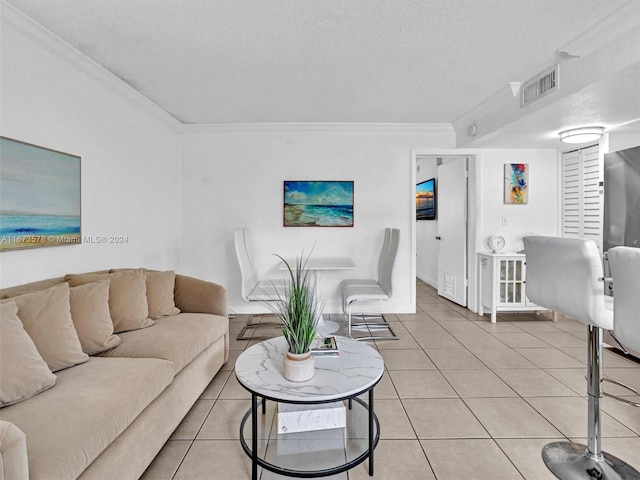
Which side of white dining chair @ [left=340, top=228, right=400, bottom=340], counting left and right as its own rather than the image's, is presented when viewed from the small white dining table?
front

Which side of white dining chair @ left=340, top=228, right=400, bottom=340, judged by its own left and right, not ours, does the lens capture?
left

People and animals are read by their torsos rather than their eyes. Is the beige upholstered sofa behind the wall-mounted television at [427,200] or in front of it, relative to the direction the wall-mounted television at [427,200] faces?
in front

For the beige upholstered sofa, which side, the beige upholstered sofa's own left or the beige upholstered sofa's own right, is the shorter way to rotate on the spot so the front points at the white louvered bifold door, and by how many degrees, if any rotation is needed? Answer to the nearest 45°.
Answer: approximately 45° to the beige upholstered sofa's own left

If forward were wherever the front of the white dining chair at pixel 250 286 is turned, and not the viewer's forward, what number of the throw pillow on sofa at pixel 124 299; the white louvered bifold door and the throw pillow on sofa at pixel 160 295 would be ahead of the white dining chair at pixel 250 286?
1

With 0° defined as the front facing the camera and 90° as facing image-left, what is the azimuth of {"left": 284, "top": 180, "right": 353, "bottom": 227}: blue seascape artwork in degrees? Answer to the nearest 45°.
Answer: approximately 0°

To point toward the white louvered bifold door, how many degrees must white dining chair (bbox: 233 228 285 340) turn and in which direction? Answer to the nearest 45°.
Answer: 0° — it already faces it

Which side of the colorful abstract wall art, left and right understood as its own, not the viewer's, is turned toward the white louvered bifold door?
left

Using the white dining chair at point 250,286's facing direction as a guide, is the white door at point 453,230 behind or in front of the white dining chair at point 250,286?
in front

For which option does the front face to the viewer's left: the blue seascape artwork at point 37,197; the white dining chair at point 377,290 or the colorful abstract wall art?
the white dining chair

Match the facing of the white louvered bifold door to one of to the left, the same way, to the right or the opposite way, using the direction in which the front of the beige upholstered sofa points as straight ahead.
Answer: the opposite way

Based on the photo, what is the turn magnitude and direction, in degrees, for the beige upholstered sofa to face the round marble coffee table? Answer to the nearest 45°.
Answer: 0° — it already faces it

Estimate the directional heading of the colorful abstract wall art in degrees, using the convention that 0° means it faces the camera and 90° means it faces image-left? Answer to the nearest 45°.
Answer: approximately 0°

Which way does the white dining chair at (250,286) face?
to the viewer's right

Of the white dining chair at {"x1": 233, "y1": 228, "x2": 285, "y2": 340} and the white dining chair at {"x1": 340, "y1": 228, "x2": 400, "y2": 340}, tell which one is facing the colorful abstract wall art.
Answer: the white dining chair at {"x1": 233, "y1": 228, "x2": 285, "y2": 340}

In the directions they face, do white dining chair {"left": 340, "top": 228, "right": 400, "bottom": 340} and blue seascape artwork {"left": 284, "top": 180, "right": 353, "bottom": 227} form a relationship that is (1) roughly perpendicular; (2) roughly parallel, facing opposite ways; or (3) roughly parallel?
roughly perpendicular

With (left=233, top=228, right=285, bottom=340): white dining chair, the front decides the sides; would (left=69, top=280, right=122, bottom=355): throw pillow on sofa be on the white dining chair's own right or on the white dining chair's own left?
on the white dining chair's own right

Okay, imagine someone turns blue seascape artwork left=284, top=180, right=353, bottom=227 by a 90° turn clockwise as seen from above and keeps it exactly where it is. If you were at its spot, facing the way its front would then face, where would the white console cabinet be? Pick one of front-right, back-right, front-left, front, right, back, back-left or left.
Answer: back

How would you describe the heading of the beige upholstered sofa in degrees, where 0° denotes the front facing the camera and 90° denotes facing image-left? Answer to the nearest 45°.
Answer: approximately 315°
